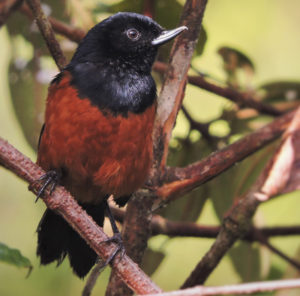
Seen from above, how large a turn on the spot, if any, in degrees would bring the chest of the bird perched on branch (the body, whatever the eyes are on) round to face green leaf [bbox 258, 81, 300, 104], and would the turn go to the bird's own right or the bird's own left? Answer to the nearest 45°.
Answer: approximately 90° to the bird's own left

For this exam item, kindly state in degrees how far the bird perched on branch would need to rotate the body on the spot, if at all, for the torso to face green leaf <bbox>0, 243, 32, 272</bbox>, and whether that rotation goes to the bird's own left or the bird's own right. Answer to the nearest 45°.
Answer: approximately 90° to the bird's own right

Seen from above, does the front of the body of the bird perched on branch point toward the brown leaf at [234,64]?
no

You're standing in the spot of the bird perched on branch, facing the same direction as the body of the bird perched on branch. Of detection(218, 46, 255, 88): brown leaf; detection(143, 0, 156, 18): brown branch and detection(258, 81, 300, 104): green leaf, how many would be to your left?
3

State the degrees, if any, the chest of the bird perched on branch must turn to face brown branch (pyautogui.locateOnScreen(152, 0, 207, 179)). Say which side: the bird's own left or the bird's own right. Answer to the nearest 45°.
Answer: approximately 45° to the bird's own left

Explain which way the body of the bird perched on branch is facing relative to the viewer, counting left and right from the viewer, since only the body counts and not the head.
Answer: facing the viewer and to the right of the viewer

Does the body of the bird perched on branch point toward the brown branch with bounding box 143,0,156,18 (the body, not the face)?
no
